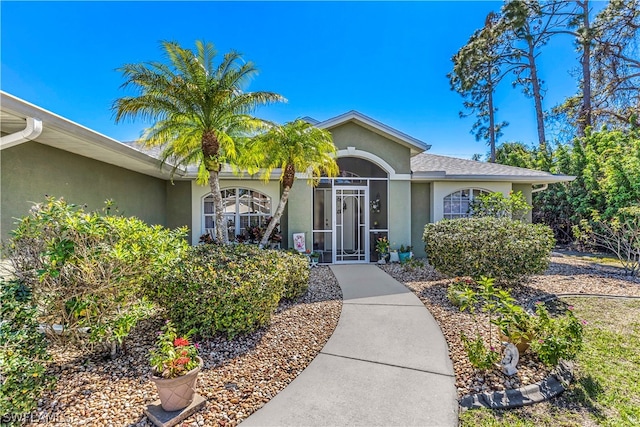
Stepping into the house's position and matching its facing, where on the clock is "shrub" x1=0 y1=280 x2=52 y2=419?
The shrub is roughly at 1 o'clock from the house.

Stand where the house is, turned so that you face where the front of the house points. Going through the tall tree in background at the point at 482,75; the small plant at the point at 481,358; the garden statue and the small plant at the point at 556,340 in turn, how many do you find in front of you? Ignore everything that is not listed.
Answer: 3

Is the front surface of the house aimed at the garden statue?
yes

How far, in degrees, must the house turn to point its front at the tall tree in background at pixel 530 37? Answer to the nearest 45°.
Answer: approximately 135° to its left

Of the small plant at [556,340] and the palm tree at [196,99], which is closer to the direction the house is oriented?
the small plant

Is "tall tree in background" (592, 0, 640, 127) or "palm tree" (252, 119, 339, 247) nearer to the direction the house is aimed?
the palm tree

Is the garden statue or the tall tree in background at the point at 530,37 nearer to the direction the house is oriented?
the garden statue

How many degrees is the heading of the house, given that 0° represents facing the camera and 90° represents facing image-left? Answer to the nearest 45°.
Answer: approximately 0°

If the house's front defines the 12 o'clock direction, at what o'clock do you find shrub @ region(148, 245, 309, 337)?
The shrub is roughly at 1 o'clock from the house.
